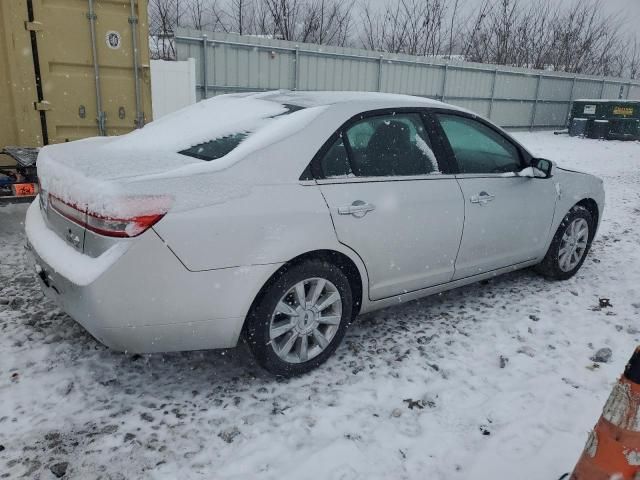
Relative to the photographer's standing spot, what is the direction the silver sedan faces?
facing away from the viewer and to the right of the viewer

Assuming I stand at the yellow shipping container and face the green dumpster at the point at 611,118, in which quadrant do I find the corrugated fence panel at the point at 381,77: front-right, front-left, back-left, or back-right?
front-left

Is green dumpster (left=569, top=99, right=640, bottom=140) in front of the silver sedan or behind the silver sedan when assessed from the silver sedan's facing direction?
in front

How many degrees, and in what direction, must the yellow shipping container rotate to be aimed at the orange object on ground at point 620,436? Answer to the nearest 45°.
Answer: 0° — it already faces it

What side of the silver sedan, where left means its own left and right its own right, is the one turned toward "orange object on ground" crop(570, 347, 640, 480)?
right

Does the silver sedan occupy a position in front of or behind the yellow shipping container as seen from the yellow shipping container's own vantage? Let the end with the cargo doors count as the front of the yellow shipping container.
in front

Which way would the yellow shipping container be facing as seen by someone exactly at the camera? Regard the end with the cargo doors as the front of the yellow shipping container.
facing the viewer

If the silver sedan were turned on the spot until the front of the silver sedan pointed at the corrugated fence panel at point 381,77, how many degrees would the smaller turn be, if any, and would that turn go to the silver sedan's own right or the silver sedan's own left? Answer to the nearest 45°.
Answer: approximately 45° to the silver sedan's own left

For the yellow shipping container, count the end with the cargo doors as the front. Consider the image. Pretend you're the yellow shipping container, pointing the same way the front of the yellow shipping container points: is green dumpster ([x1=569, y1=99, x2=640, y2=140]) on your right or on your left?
on your left

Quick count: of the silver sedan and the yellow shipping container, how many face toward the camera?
1

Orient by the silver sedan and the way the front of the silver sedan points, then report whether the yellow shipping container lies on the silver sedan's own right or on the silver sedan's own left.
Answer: on the silver sedan's own left

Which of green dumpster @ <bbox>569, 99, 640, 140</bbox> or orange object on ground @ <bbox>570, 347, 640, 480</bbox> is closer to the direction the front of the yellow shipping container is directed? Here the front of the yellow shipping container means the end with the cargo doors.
the orange object on ground
